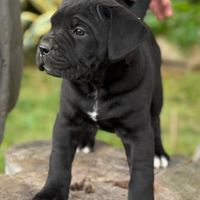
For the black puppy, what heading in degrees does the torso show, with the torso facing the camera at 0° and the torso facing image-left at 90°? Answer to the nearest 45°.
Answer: approximately 45°
